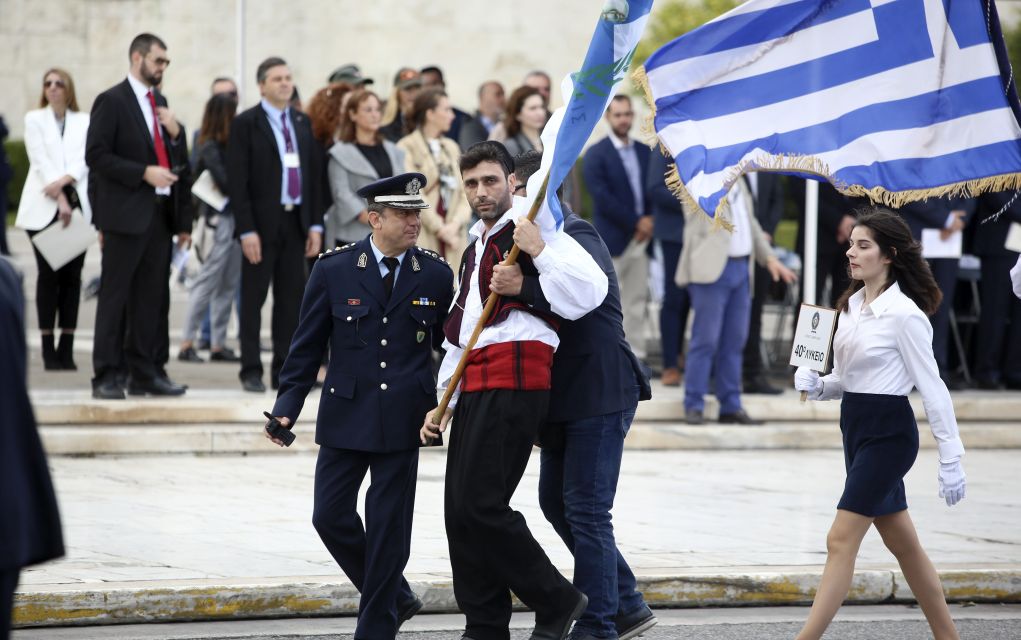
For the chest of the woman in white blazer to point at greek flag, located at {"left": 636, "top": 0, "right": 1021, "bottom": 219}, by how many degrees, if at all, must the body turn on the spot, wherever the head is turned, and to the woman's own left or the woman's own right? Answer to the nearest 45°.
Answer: approximately 45° to the woman's own left

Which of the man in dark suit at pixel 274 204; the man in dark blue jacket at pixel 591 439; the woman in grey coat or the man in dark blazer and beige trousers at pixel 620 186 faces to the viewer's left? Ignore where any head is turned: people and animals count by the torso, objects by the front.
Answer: the man in dark blue jacket

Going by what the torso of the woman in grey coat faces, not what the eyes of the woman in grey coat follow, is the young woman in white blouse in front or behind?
in front

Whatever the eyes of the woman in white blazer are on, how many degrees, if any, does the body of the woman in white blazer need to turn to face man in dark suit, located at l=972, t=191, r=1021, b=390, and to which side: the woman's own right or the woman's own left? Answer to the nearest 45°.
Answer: approximately 90° to the woman's own left

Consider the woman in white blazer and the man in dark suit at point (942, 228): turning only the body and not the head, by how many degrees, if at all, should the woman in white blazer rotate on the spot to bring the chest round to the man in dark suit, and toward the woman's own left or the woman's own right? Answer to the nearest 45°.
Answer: approximately 90° to the woman's own left

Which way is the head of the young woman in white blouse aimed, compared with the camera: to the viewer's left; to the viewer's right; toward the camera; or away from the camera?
to the viewer's left

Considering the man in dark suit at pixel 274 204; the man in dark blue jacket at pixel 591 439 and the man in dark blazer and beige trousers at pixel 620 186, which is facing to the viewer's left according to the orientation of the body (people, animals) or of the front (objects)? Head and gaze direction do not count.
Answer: the man in dark blue jacket

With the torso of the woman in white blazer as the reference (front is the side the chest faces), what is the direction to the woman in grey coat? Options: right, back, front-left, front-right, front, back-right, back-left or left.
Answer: front-left

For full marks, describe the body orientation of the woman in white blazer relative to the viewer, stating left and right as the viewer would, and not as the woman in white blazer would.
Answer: facing the viewer

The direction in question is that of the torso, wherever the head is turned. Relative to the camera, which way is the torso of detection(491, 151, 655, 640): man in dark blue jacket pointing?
to the viewer's left

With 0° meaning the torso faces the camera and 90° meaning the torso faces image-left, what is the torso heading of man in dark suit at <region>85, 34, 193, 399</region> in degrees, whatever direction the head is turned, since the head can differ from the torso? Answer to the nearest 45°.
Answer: approximately 315°

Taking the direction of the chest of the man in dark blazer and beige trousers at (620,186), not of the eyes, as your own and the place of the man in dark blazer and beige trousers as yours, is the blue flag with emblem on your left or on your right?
on your right
